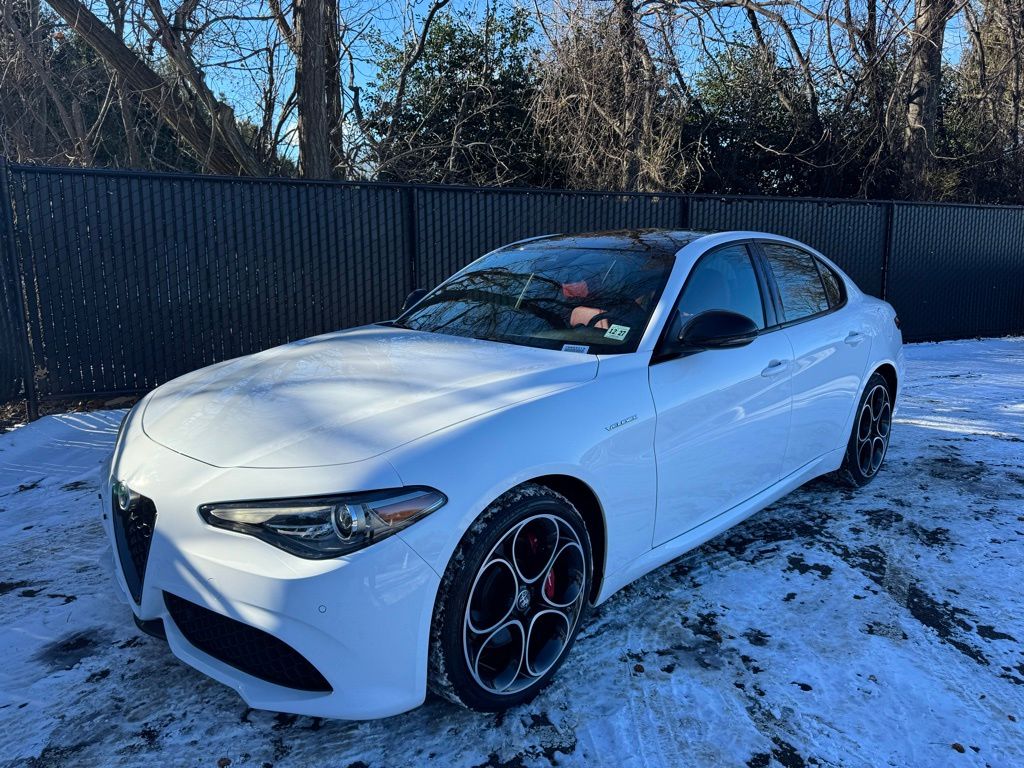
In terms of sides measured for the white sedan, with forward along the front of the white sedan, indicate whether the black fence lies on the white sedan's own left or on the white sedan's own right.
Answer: on the white sedan's own right

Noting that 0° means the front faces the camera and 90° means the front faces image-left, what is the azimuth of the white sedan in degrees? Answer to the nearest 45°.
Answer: approximately 45°
